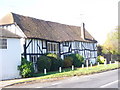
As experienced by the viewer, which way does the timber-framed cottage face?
facing the viewer and to the right of the viewer

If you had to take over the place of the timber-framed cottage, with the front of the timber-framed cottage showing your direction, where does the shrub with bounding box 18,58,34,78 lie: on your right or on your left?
on your right

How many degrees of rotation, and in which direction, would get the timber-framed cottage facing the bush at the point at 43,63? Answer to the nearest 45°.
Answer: approximately 45° to its right
